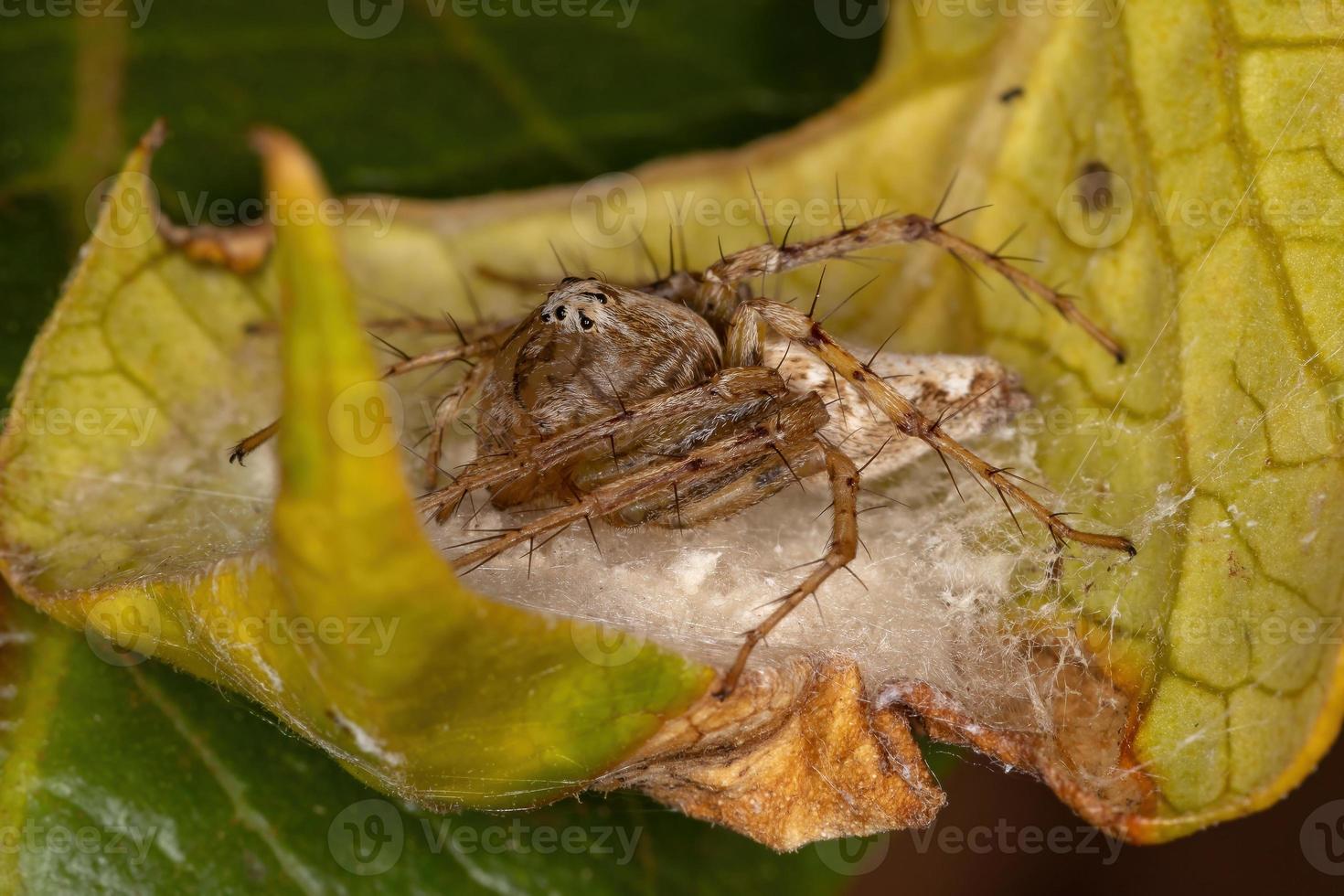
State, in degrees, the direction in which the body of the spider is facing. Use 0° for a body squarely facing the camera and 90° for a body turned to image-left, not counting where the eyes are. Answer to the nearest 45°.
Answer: approximately 45°
